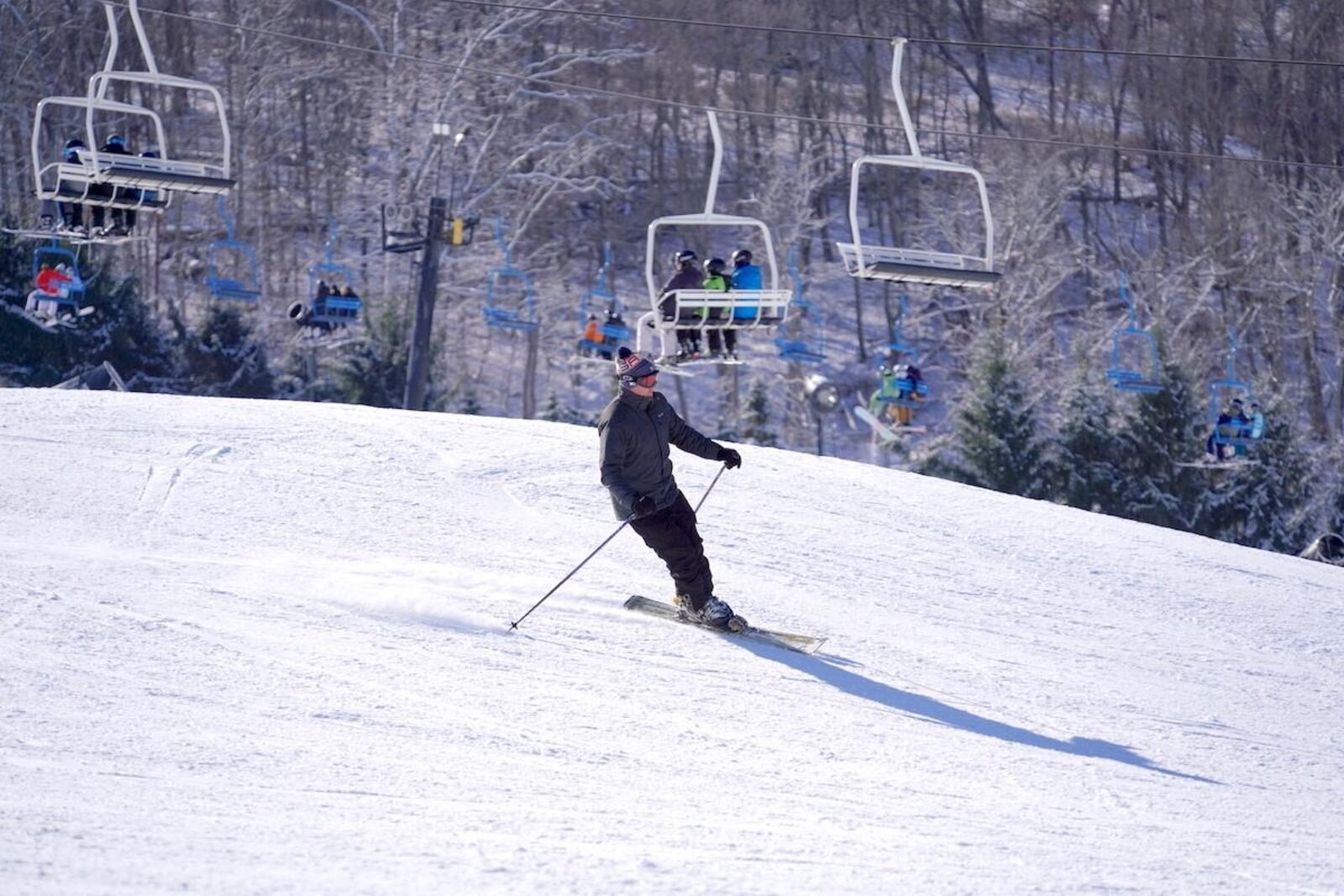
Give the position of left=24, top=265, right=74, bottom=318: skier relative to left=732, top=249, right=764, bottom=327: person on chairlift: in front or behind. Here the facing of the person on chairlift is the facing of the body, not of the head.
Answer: in front

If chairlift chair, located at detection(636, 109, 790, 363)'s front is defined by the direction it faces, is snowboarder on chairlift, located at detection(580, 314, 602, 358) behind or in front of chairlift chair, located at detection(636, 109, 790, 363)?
in front

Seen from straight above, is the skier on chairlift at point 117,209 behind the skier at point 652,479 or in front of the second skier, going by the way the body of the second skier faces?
behind

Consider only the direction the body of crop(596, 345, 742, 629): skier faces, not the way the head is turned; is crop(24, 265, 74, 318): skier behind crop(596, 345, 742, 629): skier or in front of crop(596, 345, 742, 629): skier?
behind

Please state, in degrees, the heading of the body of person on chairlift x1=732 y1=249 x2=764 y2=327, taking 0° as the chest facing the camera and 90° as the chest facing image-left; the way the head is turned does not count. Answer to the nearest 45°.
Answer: approximately 135°

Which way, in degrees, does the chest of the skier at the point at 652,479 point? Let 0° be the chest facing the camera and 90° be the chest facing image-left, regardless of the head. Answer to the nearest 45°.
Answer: approximately 315°

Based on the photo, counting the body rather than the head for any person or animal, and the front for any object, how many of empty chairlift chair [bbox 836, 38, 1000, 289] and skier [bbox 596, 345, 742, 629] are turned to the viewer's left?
0
